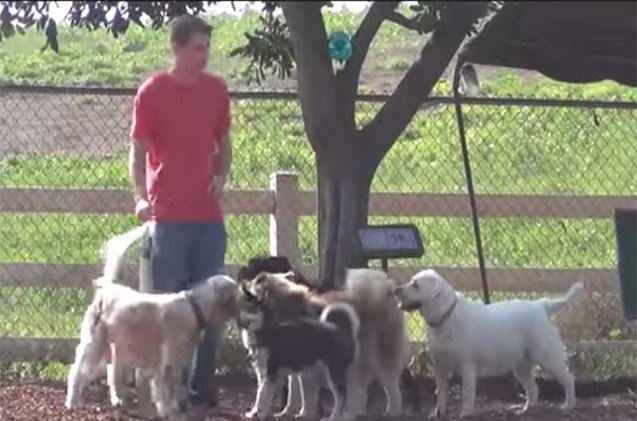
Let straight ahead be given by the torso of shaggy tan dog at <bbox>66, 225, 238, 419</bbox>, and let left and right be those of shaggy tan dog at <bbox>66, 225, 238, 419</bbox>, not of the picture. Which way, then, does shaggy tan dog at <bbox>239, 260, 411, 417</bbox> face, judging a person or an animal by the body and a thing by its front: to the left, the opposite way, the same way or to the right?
the opposite way

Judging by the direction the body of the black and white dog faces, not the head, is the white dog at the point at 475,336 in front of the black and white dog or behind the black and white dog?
behind

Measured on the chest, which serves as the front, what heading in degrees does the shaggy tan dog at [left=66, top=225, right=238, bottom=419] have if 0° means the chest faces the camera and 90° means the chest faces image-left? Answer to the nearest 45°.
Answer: approximately 270°

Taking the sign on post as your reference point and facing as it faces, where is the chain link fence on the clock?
The chain link fence is roughly at 6 o'clock from the sign on post.

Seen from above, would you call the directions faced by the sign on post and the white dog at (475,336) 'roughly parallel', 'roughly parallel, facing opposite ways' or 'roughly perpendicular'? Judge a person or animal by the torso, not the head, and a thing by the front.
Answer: roughly perpendicular

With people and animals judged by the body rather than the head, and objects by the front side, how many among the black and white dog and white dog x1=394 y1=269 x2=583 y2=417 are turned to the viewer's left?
2

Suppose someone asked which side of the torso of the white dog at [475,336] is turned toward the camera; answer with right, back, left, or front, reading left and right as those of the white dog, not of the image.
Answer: left

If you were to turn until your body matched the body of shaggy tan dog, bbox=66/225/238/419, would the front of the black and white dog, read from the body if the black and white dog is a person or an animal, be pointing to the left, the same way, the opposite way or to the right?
the opposite way

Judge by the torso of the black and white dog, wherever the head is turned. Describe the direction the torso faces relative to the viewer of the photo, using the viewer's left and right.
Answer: facing to the left of the viewer
